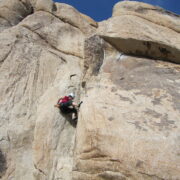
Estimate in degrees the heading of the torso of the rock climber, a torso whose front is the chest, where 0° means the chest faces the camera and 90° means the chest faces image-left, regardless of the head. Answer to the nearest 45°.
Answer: approximately 225°

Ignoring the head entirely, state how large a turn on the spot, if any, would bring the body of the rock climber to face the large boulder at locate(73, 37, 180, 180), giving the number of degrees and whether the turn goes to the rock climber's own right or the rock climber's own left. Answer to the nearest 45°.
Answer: approximately 90° to the rock climber's own right
